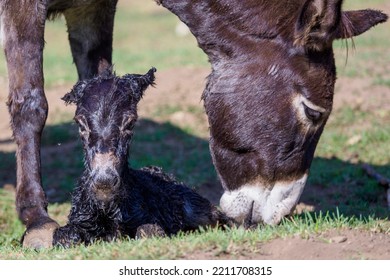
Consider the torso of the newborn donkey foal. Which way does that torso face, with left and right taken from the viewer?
facing the viewer and to the left of the viewer
